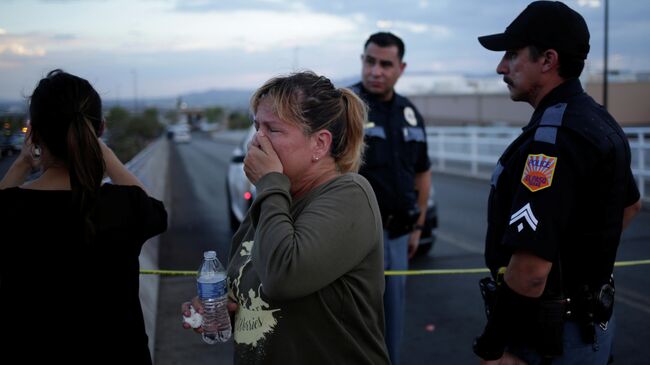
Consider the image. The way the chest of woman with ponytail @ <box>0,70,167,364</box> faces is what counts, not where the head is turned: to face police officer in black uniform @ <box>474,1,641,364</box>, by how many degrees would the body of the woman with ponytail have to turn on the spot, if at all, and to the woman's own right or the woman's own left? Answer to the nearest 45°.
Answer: approximately 90° to the woman's own right

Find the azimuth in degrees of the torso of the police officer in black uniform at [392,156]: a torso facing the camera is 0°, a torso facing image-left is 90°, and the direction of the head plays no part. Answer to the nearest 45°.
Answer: approximately 45°

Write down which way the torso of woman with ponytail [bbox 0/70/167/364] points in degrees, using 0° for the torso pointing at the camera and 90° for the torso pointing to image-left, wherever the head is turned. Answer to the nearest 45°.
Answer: approximately 180°

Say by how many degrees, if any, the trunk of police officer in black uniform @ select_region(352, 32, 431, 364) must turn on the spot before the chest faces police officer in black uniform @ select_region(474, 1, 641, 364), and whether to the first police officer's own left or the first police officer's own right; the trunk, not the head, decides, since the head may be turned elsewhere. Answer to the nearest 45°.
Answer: approximately 45° to the first police officer's own left

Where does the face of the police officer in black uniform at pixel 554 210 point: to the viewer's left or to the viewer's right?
to the viewer's left

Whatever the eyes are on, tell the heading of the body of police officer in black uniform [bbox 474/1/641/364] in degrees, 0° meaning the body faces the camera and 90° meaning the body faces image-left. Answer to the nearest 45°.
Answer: approximately 90°

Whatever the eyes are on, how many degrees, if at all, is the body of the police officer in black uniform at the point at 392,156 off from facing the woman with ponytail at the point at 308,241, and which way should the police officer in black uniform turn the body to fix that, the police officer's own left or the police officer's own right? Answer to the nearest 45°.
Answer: approximately 45° to the police officer's own left
